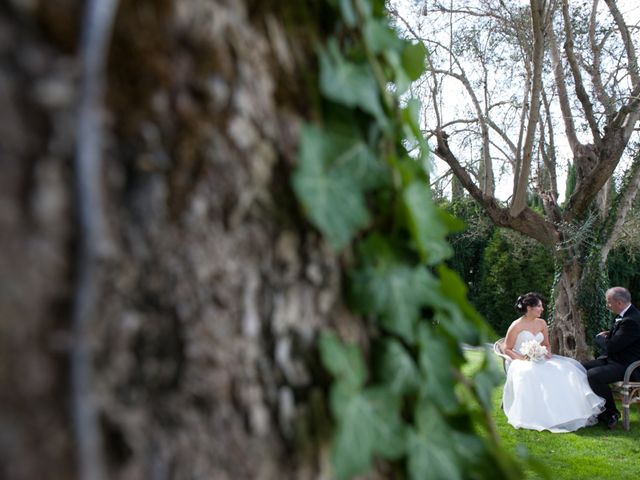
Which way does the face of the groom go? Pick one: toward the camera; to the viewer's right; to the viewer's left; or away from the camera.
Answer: to the viewer's left

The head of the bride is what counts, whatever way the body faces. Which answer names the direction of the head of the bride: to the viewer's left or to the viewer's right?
to the viewer's right

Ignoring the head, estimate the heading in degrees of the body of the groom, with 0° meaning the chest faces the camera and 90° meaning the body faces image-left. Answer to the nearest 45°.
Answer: approximately 90°

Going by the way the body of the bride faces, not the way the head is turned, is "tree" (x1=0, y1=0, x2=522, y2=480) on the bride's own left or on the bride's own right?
on the bride's own right

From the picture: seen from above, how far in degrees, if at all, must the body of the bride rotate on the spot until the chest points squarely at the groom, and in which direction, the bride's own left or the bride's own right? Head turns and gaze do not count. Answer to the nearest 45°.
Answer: approximately 45° to the bride's own left

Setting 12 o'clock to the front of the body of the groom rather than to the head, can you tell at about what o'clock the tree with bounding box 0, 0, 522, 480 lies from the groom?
The tree is roughly at 9 o'clock from the groom.

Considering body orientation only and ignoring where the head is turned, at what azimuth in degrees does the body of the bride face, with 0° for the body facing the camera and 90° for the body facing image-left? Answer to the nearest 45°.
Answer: approximately 315°

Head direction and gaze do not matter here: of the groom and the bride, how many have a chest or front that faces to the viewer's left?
1

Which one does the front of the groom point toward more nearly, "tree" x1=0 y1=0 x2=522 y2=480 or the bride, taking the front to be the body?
the bride
